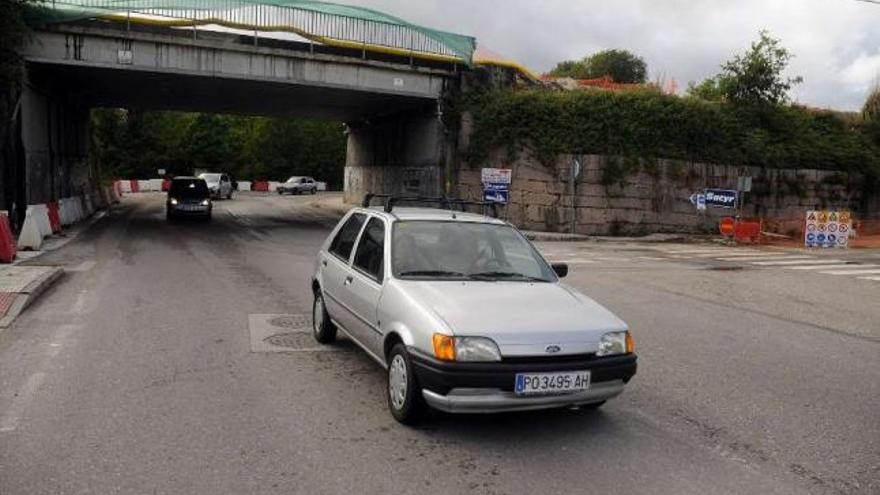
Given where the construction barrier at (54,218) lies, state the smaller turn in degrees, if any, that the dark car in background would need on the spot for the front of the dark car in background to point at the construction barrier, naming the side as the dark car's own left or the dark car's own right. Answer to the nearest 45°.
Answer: approximately 45° to the dark car's own right

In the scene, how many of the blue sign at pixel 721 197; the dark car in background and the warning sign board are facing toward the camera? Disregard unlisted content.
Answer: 3

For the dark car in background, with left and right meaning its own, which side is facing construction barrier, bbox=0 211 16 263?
front

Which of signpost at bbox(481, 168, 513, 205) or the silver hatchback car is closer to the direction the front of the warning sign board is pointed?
the silver hatchback car

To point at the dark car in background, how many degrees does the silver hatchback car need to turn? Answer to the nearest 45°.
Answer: approximately 180°

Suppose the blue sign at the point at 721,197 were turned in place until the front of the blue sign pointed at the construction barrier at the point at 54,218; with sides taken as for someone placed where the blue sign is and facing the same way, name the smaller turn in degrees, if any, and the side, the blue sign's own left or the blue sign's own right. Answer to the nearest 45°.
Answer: approximately 45° to the blue sign's own right

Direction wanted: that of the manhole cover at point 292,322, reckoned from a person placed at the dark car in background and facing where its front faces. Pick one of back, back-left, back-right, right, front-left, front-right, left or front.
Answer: front

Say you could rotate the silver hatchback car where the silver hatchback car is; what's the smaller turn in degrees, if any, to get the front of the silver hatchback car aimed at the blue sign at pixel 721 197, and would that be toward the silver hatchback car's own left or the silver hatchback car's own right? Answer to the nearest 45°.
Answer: approximately 135° to the silver hatchback car's own left

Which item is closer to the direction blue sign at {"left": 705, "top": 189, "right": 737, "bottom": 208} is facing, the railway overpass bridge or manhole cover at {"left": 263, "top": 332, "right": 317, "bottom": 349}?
the manhole cover

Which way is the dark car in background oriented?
toward the camera

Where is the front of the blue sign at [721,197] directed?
toward the camera

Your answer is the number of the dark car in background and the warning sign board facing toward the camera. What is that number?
2

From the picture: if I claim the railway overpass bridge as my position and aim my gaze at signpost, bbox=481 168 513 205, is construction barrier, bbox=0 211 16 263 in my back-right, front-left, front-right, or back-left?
back-right

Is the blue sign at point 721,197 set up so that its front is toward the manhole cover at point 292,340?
yes

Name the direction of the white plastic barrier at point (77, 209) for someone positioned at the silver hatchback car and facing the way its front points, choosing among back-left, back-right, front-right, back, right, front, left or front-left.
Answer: back

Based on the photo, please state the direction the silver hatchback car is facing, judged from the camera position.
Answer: facing the viewer and to the right of the viewer

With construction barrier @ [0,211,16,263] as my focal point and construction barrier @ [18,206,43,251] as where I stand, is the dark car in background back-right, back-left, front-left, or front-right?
back-left
